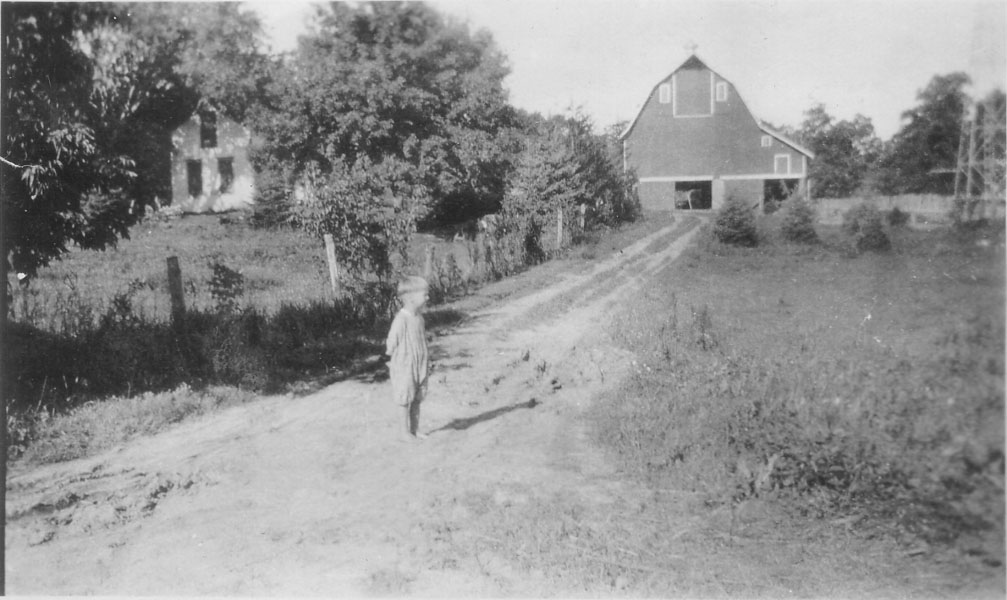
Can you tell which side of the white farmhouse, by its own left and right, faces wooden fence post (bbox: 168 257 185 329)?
front

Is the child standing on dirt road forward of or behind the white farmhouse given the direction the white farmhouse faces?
forward

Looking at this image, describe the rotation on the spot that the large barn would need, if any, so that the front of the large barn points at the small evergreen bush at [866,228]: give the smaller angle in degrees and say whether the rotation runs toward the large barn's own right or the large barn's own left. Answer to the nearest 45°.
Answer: approximately 45° to the large barn's own left

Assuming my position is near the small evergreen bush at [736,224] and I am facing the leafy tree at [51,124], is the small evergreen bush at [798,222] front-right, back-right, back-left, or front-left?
back-left

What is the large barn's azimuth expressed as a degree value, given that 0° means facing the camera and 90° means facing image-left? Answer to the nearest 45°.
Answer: approximately 0°

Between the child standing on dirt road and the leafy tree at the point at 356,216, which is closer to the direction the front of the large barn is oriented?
the child standing on dirt road

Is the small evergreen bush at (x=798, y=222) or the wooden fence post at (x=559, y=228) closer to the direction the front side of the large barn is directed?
the small evergreen bush

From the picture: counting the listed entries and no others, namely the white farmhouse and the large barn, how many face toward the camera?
2
